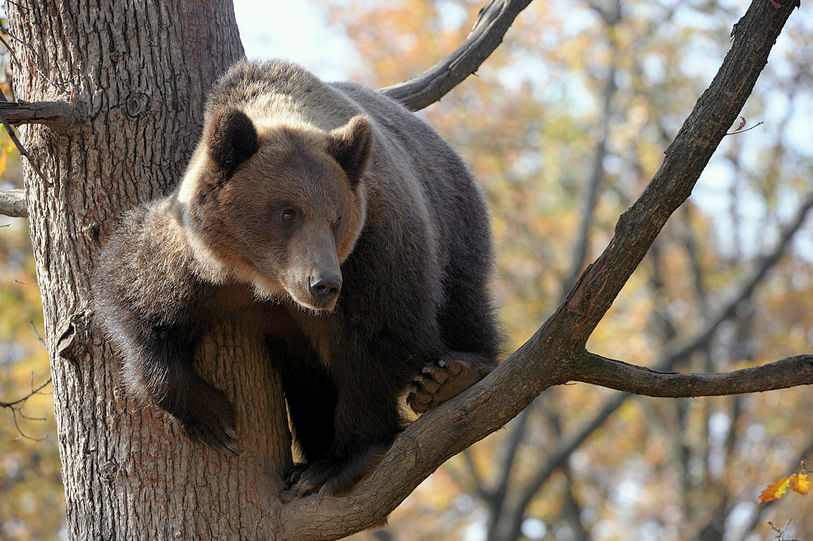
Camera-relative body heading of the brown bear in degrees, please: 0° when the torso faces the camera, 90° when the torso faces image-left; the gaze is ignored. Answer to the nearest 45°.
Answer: approximately 45°

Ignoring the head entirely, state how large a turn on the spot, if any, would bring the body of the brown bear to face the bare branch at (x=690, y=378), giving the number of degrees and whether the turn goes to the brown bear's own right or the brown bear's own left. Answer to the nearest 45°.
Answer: approximately 90° to the brown bear's own left
